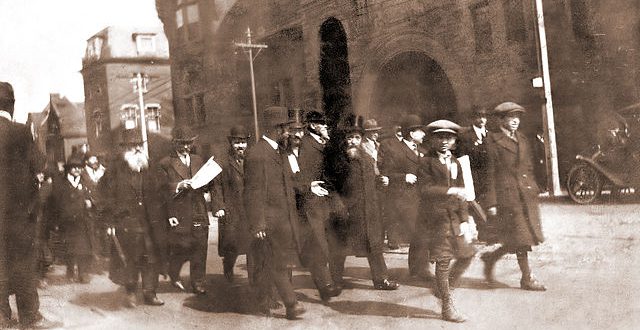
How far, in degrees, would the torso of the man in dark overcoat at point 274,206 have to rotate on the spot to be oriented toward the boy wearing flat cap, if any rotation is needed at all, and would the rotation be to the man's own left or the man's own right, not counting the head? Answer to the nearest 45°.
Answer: approximately 45° to the man's own left

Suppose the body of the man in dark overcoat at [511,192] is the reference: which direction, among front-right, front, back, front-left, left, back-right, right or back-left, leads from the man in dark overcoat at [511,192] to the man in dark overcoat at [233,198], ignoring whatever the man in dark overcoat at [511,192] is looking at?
back-right

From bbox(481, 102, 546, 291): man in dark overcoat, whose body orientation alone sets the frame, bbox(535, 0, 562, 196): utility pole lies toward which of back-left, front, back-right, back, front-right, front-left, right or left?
back-left

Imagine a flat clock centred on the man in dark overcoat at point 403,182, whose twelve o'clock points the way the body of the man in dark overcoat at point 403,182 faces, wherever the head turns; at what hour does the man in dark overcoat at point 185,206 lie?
the man in dark overcoat at point 185,206 is roughly at 4 o'clock from the man in dark overcoat at point 403,182.

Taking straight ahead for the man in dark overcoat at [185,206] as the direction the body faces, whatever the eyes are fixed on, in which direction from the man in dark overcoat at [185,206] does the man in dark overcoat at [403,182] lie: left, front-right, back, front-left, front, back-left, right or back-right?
front-left

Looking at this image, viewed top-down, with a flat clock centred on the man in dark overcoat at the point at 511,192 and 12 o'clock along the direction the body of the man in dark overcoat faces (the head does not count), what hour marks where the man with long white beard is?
The man with long white beard is roughly at 4 o'clock from the man in dark overcoat.
